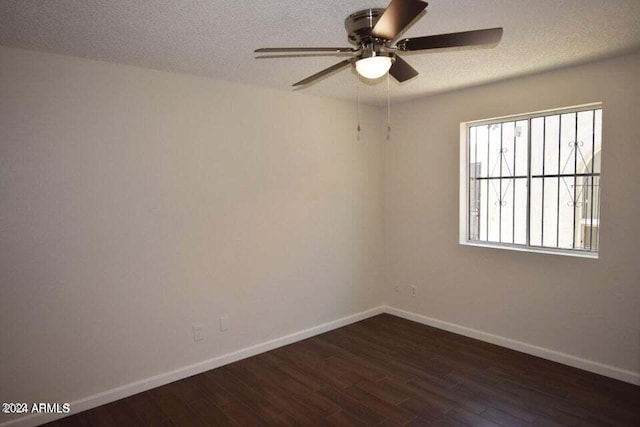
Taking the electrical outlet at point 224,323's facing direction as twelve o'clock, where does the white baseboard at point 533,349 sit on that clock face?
The white baseboard is roughly at 11 o'clock from the electrical outlet.

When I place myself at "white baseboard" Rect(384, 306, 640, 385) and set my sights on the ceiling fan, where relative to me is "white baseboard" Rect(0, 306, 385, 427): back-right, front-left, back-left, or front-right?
front-right

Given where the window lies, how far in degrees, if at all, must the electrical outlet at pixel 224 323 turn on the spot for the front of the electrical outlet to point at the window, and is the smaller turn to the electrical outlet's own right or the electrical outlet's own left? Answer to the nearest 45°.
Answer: approximately 45° to the electrical outlet's own left

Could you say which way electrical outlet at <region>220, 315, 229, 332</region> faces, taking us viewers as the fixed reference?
facing the viewer and to the right of the viewer
